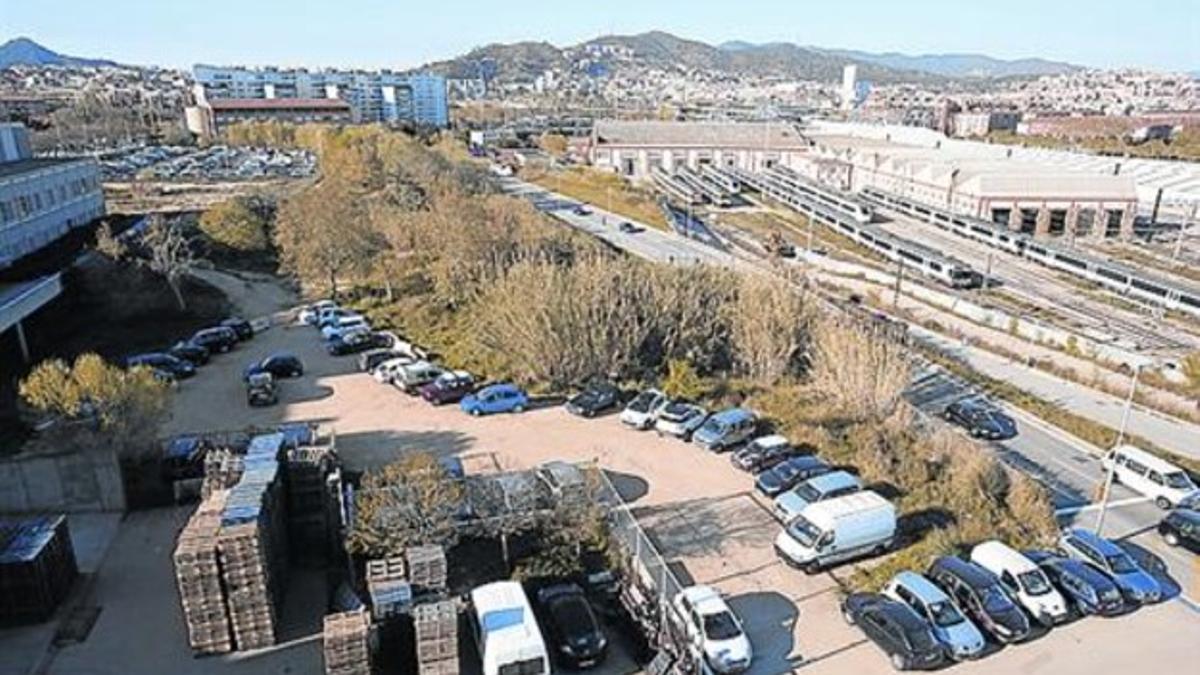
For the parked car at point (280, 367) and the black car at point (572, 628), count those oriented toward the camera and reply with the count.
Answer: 1

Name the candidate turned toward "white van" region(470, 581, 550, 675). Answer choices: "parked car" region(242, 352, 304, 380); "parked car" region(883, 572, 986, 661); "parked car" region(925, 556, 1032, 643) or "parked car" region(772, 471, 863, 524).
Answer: "parked car" region(772, 471, 863, 524)

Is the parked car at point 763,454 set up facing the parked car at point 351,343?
no

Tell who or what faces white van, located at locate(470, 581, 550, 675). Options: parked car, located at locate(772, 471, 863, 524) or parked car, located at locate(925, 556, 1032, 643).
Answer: parked car, located at locate(772, 471, 863, 524)

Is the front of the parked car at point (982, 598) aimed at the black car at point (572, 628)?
no

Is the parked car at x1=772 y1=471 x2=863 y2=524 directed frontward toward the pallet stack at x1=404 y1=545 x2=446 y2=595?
yes

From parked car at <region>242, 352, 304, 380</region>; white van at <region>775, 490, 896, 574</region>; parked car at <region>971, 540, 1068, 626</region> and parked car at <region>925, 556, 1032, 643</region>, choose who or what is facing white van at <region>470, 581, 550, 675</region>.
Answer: white van at <region>775, 490, 896, 574</region>

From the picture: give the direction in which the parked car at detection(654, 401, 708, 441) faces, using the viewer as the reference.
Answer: facing the viewer and to the left of the viewer

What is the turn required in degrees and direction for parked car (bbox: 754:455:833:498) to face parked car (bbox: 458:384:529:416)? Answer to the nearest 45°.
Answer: approximately 45° to its right

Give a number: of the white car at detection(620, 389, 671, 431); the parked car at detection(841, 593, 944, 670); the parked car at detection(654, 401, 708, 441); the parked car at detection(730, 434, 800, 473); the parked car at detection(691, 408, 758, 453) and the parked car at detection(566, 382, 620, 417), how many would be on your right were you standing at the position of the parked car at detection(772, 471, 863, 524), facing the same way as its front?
5

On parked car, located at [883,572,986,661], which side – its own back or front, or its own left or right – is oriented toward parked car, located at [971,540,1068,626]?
left

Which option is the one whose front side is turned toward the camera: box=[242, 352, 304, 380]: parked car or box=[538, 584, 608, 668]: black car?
the black car

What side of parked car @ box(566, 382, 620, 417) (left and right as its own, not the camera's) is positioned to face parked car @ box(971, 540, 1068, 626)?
left

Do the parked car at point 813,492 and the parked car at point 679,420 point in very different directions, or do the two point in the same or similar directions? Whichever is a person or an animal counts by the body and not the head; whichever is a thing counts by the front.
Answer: same or similar directions

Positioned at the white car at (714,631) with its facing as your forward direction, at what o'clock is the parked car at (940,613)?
The parked car is roughly at 10 o'clock from the white car.

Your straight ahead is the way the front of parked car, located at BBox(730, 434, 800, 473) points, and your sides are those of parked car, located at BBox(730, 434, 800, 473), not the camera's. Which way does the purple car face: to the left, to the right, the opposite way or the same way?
the same way

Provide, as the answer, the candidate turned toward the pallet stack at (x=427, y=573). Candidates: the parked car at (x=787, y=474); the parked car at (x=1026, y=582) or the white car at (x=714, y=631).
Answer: the parked car at (x=787, y=474)

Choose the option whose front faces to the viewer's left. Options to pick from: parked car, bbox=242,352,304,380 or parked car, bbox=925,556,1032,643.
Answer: parked car, bbox=242,352,304,380

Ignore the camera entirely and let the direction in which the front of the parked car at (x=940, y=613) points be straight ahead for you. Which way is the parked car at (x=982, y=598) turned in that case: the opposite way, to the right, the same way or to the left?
the same way

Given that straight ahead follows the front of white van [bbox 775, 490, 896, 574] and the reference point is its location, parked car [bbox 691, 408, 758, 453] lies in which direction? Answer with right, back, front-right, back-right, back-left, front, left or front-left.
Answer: right

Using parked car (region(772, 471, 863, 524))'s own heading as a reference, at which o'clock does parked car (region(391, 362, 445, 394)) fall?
parked car (region(391, 362, 445, 394)) is roughly at 2 o'clock from parked car (region(772, 471, 863, 524)).

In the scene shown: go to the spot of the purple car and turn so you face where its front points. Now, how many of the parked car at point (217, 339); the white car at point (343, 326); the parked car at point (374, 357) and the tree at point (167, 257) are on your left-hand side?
0
